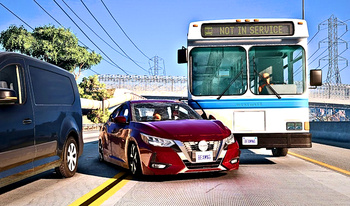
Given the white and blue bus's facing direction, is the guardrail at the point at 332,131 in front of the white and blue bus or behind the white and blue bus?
behind

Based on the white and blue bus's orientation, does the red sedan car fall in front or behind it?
in front

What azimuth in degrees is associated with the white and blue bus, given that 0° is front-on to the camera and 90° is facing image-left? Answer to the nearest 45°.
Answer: approximately 0°

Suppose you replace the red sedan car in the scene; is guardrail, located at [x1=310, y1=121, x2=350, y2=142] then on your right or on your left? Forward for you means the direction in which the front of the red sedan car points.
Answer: on your left

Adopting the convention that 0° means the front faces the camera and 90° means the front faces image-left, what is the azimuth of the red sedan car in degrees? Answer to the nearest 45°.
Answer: approximately 315°

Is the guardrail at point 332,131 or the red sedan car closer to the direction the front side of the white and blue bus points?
the red sedan car

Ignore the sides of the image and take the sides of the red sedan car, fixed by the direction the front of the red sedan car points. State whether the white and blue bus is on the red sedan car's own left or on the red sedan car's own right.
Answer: on the red sedan car's own left

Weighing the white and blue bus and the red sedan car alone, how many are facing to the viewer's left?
0
